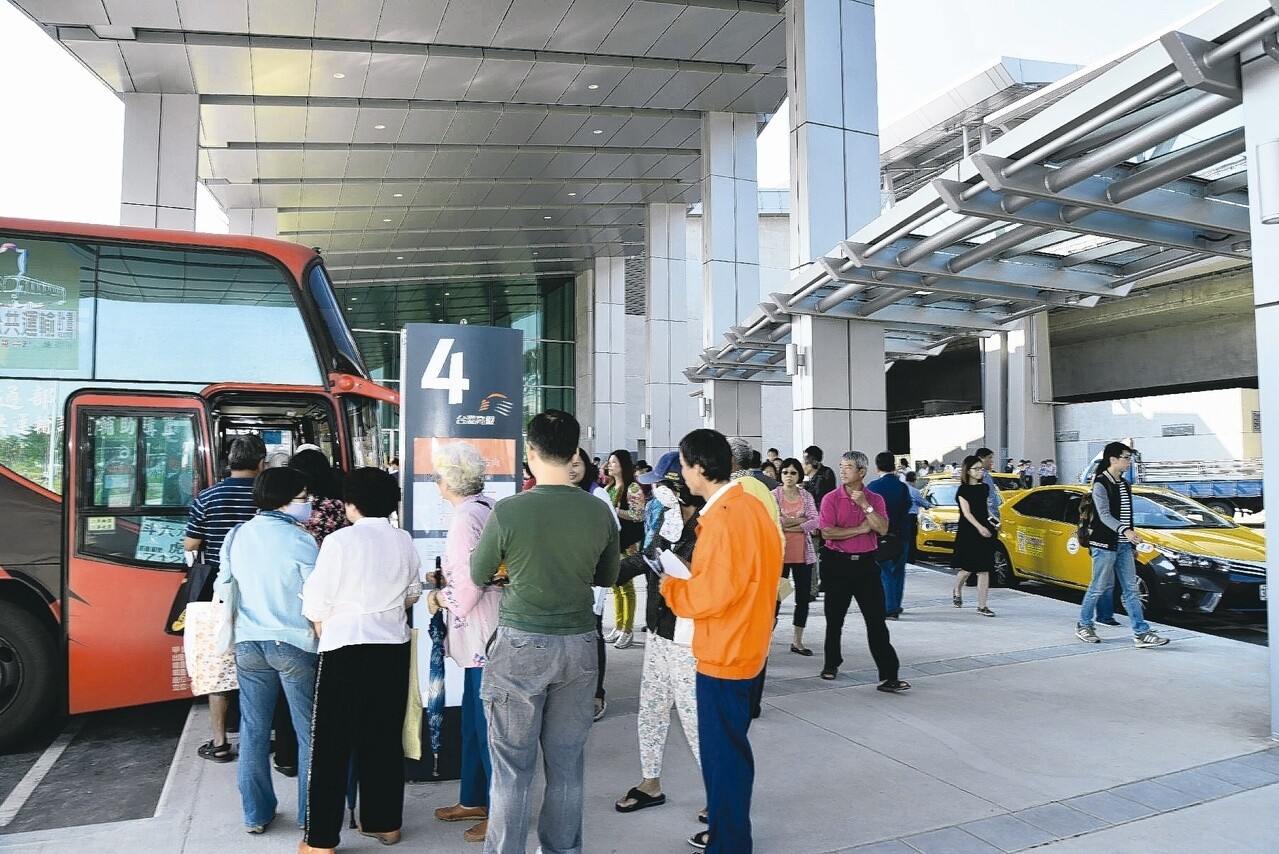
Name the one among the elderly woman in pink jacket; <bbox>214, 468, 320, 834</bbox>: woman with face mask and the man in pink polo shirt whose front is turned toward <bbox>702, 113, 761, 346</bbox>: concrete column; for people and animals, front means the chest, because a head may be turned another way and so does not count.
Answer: the woman with face mask

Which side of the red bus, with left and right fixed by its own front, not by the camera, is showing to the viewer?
right

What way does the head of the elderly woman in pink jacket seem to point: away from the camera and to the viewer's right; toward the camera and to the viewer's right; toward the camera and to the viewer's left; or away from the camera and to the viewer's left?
away from the camera and to the viewer's left

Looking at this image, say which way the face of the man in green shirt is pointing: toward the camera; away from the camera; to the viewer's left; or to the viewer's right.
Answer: away from the camera

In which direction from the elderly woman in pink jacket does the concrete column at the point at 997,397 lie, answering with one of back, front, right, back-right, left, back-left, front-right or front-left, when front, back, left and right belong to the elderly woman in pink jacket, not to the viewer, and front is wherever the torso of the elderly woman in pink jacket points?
back-right

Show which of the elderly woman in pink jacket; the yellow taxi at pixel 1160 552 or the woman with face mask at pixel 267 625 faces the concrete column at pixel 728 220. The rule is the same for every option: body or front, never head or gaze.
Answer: the woman with face mask

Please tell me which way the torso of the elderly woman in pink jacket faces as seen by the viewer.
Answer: to the viewer's left

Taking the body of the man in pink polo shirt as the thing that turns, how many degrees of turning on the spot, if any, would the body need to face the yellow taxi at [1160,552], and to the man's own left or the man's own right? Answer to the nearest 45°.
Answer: approximately 135° to the man's own left

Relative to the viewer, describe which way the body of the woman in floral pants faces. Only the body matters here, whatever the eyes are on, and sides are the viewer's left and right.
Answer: facing to the left of the viewer

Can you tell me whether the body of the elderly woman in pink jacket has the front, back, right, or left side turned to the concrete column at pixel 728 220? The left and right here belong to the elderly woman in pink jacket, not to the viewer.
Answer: right

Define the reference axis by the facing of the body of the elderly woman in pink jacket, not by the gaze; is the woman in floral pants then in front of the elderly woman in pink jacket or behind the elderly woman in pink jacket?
behind

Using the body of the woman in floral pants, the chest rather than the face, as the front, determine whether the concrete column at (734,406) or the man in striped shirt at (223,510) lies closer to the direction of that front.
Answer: the man in striped shirt
